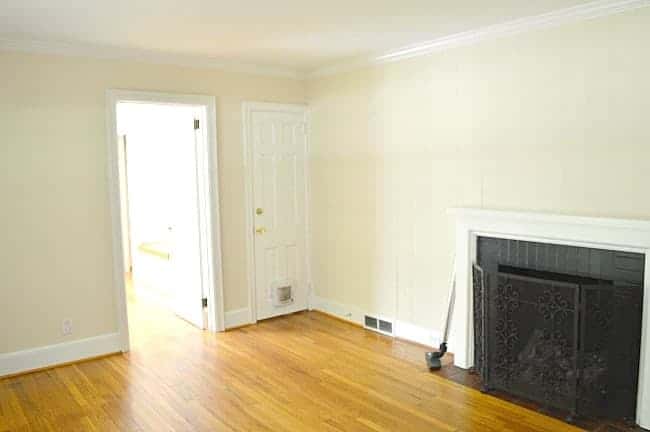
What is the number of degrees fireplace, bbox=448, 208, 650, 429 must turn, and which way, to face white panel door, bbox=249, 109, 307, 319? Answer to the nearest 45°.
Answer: approximately 45° to its right

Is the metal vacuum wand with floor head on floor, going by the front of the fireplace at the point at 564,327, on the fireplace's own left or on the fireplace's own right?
on the fireplace's own right

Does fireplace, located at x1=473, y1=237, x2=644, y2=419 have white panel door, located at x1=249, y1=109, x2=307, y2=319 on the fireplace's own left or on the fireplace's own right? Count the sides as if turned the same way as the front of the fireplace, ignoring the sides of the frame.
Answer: on the fireplace's own right

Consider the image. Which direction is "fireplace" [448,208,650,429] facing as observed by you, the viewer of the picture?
facing the viewer and to the left of the viewer
